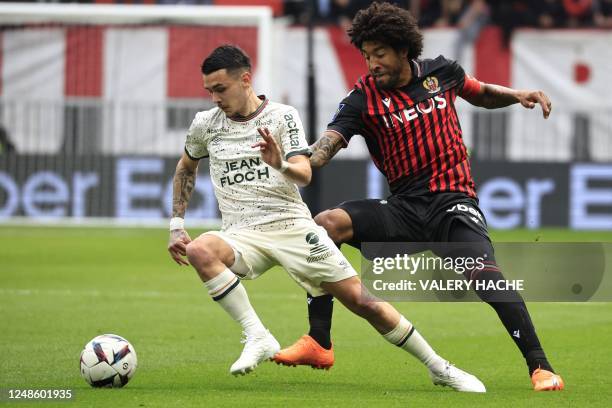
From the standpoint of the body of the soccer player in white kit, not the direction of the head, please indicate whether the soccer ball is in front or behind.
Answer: in front

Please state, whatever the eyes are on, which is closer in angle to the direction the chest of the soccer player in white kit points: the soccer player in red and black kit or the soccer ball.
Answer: the soccer ball

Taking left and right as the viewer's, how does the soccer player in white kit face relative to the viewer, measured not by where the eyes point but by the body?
facing the viewer and to the left of the viewer

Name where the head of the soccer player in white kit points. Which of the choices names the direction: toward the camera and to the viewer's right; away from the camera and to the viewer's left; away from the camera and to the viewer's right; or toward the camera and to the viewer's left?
toward the camera and to the viewer's left
